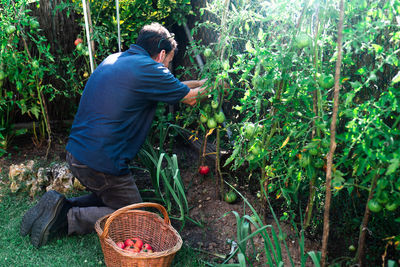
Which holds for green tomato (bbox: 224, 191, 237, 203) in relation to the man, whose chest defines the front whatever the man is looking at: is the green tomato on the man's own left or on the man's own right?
on the man's own right

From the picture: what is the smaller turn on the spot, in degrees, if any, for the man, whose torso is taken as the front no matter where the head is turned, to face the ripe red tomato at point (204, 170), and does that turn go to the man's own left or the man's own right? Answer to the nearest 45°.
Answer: approximately 45° to the man's own right

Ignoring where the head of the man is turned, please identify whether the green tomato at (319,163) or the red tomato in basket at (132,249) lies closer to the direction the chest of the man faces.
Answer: the green tomato

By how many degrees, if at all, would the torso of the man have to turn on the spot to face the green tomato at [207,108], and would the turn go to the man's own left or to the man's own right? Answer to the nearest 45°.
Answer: approximately 45° to the man's own right

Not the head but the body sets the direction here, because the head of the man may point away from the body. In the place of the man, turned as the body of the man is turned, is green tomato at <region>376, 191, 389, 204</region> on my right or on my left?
on my right

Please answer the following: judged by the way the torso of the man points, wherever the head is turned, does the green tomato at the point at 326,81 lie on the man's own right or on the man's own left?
on the man's own right

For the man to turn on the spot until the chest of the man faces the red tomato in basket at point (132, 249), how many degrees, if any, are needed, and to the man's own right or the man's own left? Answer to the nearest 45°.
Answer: approximately 135° to the man's own right

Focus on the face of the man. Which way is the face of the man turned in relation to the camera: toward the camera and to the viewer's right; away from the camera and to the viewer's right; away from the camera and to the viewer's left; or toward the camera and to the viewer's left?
away from the camera and to the viewer's right

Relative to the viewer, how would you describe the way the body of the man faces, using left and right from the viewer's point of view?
facing away from the viewer and to the right of the viewer
